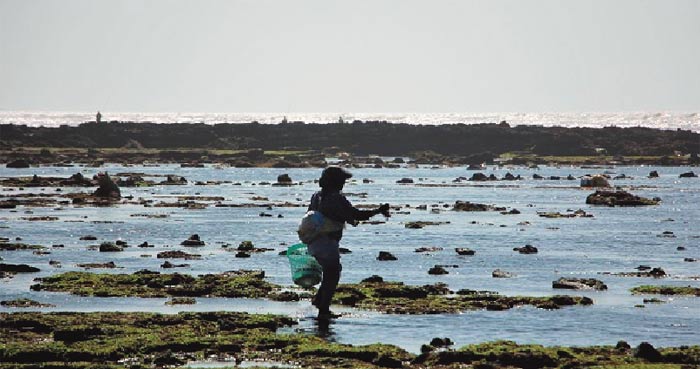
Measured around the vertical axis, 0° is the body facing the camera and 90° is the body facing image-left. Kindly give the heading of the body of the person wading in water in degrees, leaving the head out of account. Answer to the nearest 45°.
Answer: approximately 270°

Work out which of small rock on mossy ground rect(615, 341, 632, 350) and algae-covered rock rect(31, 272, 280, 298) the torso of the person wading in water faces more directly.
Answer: the small rock on mossy ground

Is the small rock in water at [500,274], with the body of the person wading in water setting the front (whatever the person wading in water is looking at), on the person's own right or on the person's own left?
on the person's own left

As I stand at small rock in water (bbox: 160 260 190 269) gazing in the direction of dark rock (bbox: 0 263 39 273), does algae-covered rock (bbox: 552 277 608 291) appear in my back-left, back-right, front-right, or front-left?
back-left

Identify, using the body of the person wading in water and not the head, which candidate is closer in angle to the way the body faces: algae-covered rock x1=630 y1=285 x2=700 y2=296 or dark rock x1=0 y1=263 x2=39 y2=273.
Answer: the algae-covered rock

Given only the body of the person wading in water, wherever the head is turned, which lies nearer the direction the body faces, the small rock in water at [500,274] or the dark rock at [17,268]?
the small rock in water

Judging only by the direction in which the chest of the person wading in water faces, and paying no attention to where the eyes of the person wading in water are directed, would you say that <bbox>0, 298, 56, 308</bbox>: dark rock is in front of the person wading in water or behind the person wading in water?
behind

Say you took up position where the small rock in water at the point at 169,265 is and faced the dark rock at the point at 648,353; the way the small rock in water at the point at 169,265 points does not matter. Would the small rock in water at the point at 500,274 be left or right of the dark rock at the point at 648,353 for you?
left

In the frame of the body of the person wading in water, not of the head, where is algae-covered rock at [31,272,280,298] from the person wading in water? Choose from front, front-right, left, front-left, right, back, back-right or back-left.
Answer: back-left
